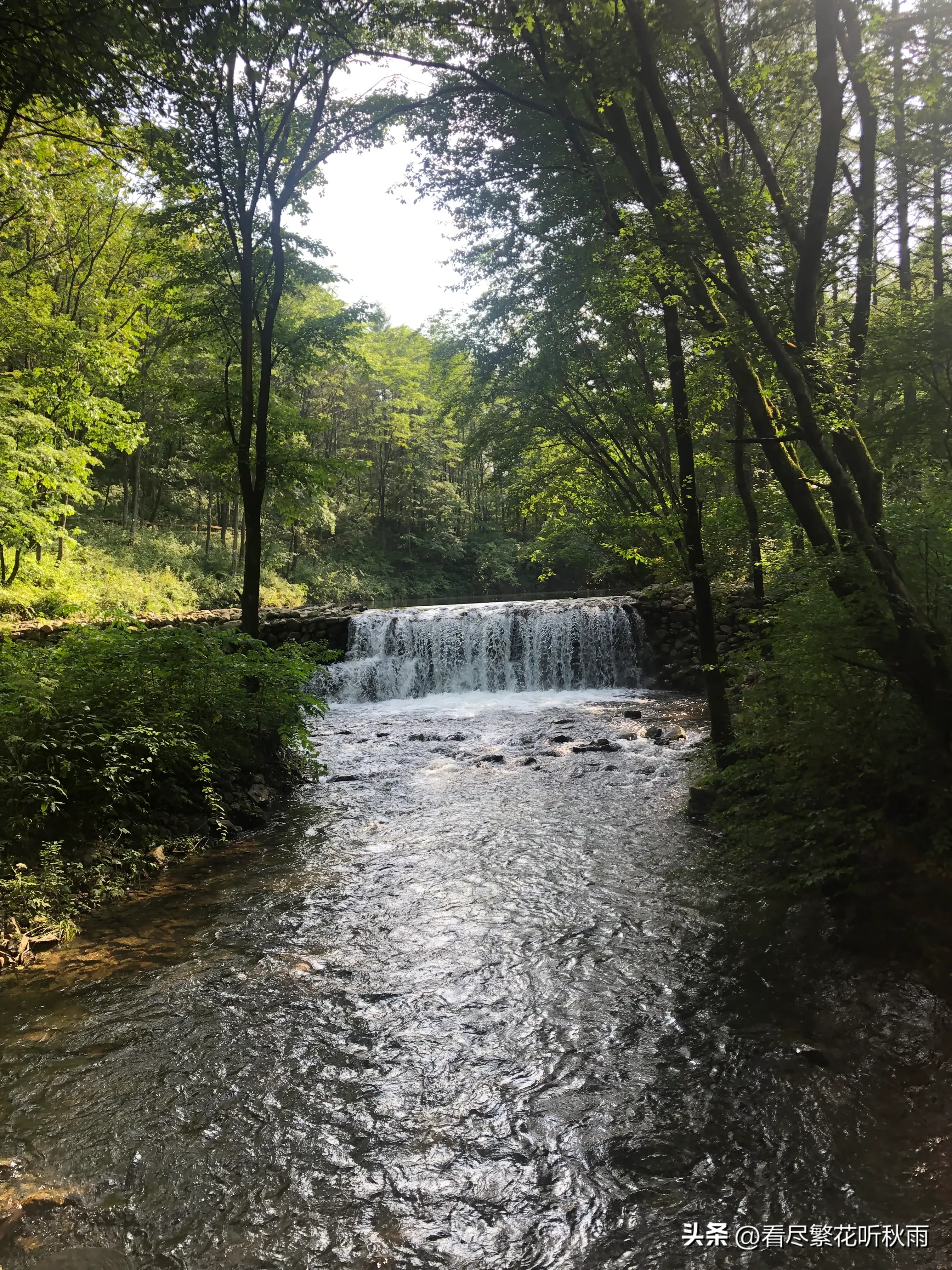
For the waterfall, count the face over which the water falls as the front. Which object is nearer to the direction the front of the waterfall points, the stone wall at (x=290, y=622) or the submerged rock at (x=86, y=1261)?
the submerged rock

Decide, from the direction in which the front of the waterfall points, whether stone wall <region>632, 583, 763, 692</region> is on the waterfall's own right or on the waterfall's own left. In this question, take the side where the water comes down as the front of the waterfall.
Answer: on the waterfall's own left

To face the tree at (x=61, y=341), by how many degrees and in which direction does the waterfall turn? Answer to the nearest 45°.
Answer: approximately 90° to its right

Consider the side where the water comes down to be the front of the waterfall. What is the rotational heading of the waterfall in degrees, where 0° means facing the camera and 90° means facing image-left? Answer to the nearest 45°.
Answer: approximately 0°

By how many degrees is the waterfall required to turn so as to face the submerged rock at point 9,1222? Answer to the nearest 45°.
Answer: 0° — it already faces it

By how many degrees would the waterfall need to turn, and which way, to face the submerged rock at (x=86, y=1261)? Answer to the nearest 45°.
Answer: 0° — it already faces it
